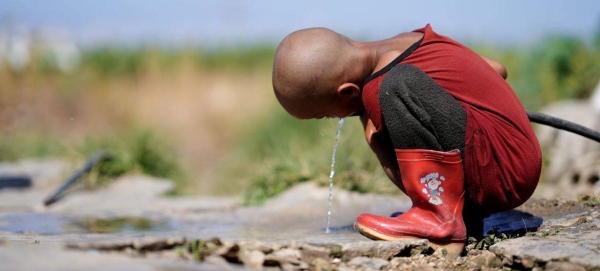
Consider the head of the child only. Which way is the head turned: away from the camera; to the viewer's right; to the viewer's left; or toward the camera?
to the viewer's left

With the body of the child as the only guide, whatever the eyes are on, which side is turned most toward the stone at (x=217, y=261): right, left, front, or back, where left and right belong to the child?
front

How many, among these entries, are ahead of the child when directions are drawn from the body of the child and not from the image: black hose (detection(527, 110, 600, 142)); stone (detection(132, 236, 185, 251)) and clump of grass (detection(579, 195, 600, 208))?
1

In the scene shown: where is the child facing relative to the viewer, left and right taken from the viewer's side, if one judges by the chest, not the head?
facing to the left of the viewer

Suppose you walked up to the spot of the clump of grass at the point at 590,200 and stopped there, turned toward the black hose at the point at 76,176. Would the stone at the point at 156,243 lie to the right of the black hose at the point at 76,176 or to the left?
left

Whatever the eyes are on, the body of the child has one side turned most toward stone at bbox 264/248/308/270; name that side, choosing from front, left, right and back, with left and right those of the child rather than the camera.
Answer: front

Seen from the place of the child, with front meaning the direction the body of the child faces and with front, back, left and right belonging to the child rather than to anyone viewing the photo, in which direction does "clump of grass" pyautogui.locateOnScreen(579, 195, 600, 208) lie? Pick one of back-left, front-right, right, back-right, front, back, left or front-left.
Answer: back-right
